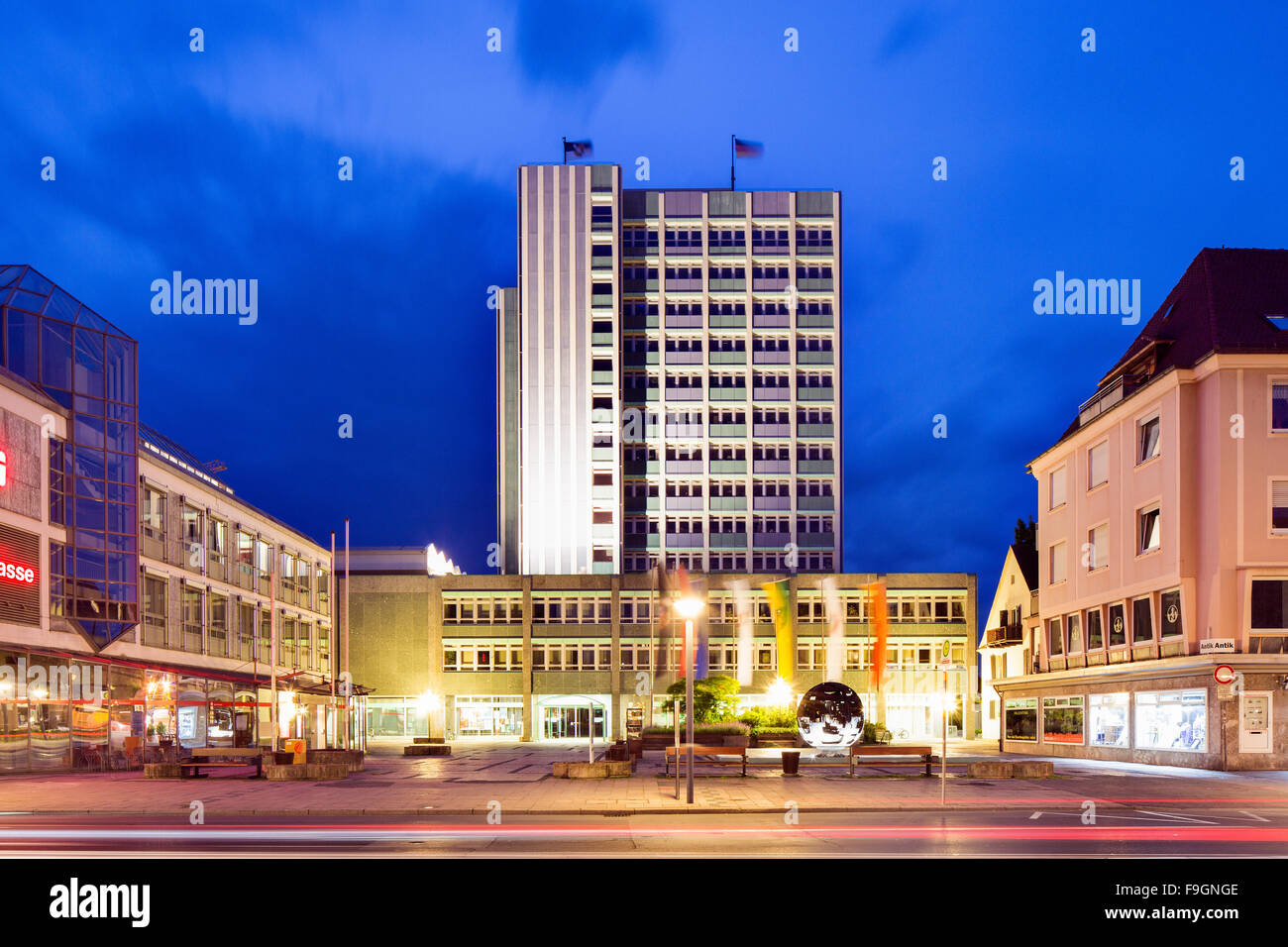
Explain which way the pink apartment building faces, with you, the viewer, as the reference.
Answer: facing the viewer and to the left of the viewer

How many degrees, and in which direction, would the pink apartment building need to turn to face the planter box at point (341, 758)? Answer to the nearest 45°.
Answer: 0° — it already faces it

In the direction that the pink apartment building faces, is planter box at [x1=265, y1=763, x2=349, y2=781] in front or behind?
in front

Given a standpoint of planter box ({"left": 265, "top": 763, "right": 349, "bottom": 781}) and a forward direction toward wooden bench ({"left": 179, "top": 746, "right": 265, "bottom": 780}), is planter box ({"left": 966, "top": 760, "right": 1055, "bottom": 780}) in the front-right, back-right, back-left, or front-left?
back-right

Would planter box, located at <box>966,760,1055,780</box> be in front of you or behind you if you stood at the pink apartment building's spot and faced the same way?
in front
